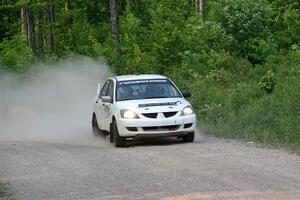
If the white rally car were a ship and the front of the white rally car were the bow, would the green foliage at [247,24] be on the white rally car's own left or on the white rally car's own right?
on the white rally car's own left

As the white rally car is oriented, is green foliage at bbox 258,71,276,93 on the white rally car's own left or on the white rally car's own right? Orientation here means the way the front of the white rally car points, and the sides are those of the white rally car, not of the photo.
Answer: on the white rally car's own left

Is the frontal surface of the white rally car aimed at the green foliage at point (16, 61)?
no

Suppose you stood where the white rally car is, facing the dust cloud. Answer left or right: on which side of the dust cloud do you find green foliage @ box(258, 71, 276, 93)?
right

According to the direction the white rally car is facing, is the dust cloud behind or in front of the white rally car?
behind

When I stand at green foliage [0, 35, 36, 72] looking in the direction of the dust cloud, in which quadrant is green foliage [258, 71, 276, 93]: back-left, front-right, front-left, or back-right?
front-left

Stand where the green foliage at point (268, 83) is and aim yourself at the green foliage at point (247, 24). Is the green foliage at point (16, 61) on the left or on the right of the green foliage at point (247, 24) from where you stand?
left

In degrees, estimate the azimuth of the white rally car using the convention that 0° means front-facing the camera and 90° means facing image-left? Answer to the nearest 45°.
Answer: approximately 315°
